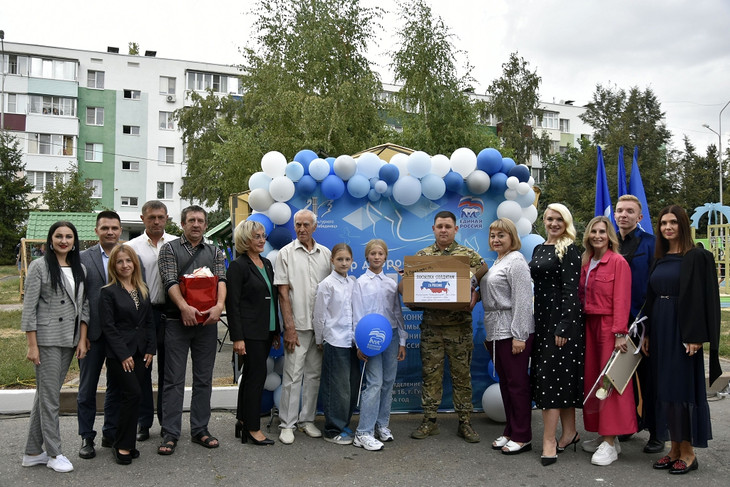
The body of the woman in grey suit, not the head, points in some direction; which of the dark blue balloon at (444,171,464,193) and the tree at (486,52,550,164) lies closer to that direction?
the dark blue balloon

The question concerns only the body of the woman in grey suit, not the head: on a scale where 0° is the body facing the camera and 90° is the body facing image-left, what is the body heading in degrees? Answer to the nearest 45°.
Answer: approximately 315°

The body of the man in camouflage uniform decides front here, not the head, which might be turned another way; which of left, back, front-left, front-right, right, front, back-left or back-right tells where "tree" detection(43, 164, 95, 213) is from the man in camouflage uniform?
back-right

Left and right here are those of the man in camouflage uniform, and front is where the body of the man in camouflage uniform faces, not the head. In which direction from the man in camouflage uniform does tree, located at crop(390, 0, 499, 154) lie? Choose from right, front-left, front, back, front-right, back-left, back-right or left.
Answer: back

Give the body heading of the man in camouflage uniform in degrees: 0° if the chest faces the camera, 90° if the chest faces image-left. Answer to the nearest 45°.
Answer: approximately 0°

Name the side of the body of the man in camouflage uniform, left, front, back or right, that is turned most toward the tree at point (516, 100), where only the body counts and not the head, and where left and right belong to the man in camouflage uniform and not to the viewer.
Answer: back

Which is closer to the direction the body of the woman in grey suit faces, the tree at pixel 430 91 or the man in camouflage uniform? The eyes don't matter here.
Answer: the man in camouflage uniform
